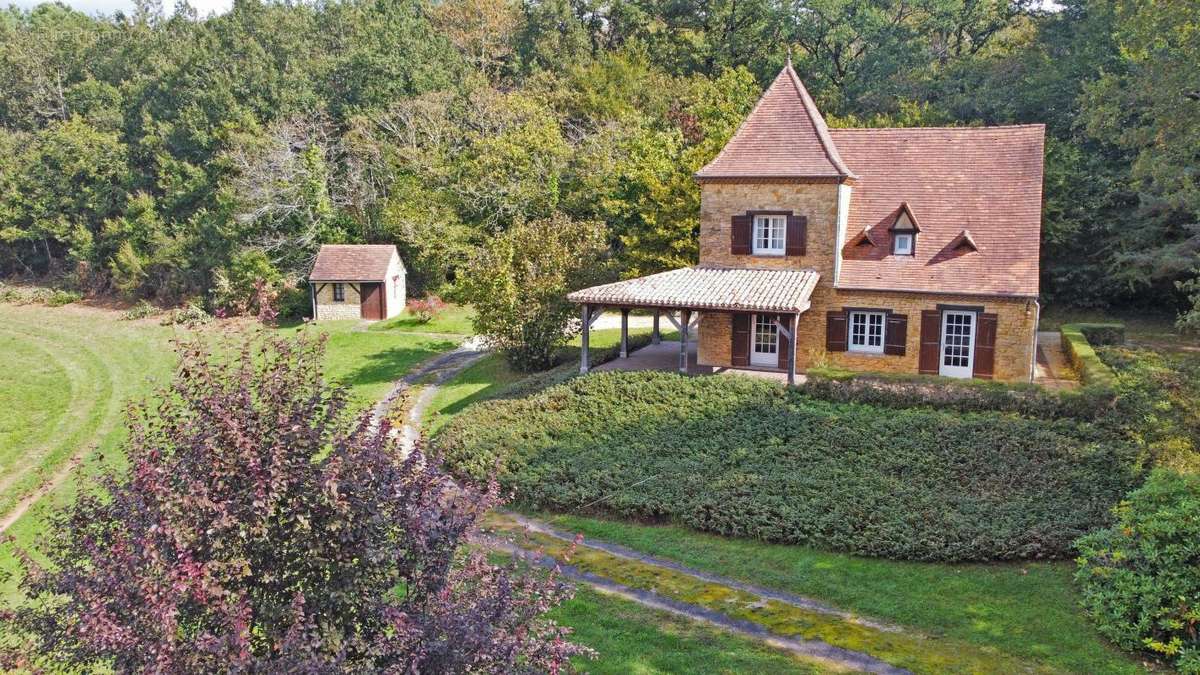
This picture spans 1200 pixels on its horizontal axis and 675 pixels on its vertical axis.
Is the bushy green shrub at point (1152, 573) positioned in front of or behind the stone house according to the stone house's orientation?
in front

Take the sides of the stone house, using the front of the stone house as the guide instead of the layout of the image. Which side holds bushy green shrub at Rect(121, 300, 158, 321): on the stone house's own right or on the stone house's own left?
on the stone house's own right

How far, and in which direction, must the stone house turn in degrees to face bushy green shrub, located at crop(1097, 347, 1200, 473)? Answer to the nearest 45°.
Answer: approximately 45° to its left

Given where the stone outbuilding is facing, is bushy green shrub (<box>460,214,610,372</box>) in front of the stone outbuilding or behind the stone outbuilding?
in front

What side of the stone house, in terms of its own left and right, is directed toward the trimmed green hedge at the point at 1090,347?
left

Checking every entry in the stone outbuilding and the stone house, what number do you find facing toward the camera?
2

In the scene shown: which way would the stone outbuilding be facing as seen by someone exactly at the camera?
facing the viewer

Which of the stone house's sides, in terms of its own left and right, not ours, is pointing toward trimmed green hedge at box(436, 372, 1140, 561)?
front

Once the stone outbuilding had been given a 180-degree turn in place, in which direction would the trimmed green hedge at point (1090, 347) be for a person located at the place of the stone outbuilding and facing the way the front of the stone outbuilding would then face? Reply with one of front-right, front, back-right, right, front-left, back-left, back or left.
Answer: back-right

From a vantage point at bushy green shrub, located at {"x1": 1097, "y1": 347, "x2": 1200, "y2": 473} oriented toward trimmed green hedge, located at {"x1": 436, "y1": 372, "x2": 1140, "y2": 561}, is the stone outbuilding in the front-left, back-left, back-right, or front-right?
front-right

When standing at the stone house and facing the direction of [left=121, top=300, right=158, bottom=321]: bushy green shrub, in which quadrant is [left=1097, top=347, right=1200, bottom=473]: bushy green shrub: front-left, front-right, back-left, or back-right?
back-left
